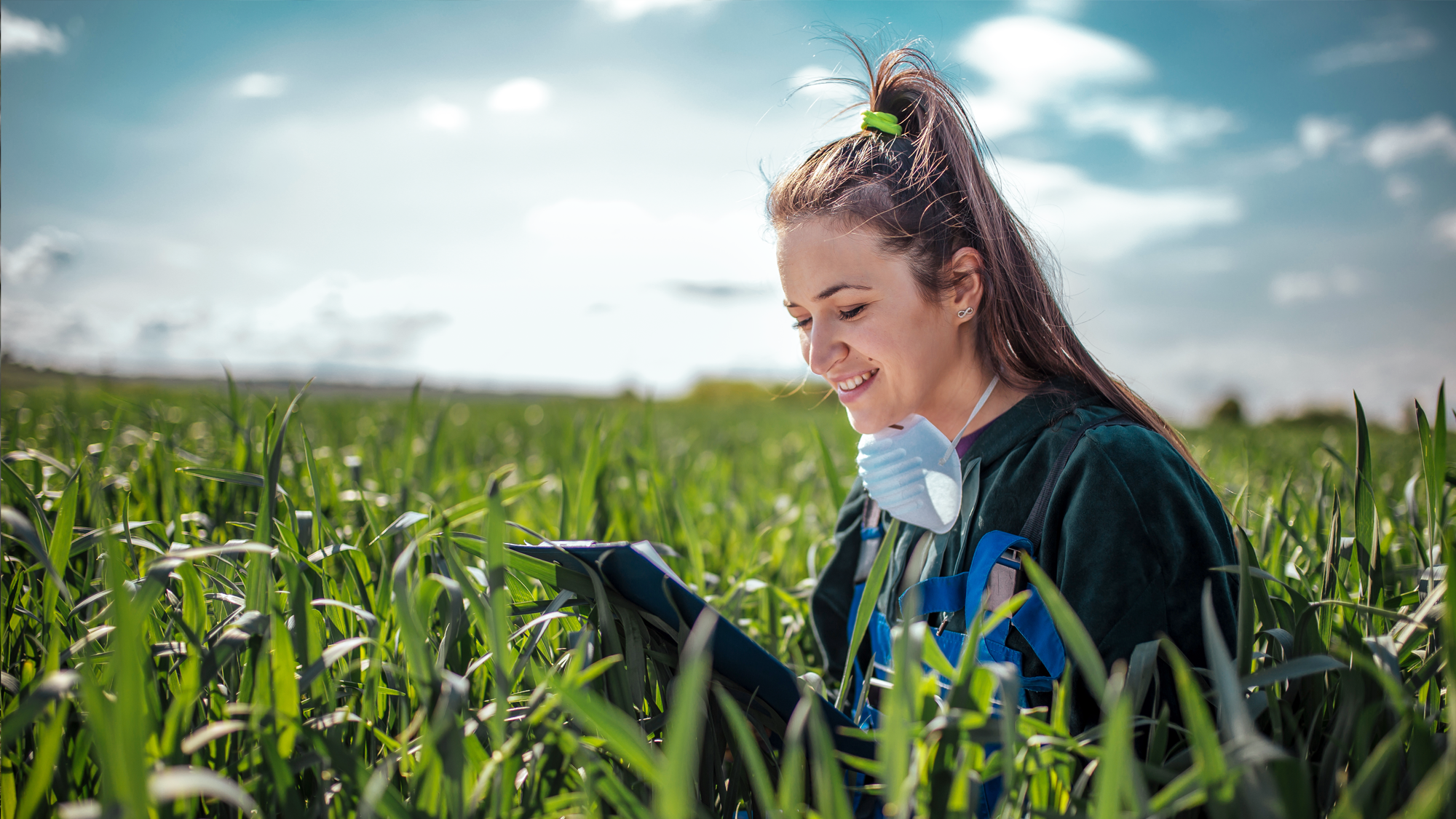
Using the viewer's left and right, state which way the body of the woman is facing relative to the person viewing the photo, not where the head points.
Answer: facing the viewer and to the left of the viewer
